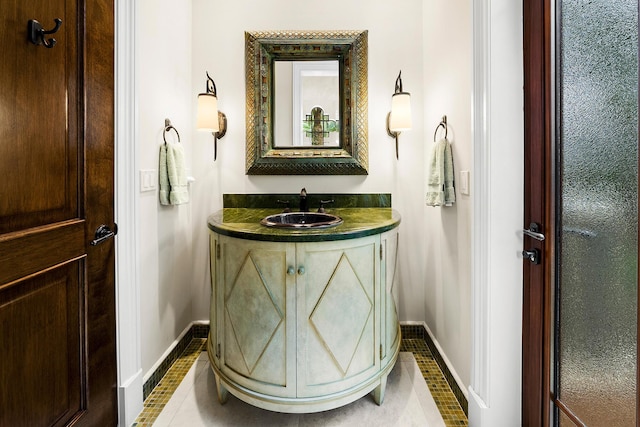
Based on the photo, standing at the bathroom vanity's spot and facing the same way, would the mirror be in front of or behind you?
behind

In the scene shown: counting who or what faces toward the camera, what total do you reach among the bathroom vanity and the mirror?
2

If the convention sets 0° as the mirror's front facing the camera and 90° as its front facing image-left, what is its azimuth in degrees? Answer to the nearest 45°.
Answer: approximately 0°

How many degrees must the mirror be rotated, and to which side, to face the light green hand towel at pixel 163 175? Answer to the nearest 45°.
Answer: approximately 45° to its right
